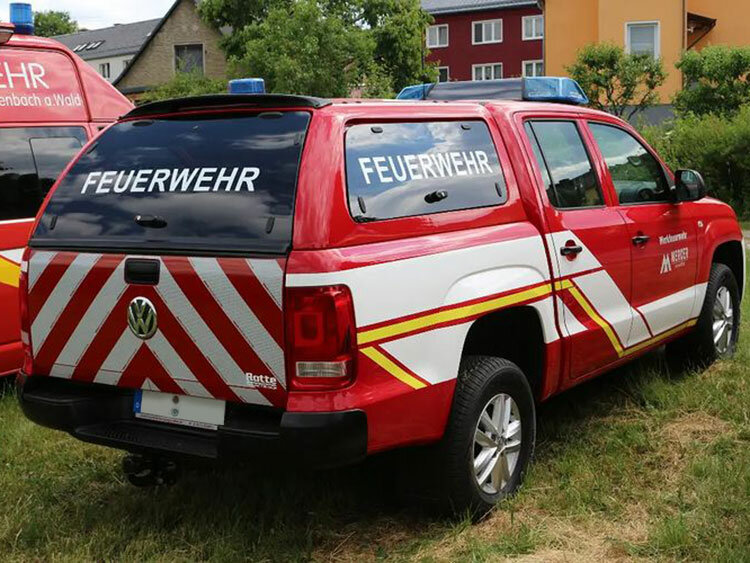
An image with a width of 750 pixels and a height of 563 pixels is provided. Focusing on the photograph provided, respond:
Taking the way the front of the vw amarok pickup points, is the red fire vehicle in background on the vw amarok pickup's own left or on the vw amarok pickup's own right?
on the vw amarok pickup's own left

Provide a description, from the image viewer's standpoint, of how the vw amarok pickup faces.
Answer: facing away from the viewer and to the right of the viewer

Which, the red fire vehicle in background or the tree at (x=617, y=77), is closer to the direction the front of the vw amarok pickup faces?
the tree

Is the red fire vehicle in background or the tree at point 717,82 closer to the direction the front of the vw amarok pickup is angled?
the tree

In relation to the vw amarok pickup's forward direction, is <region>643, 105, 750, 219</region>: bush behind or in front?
in front

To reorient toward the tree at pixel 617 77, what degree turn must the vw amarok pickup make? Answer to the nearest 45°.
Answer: approximately 45° to its left
